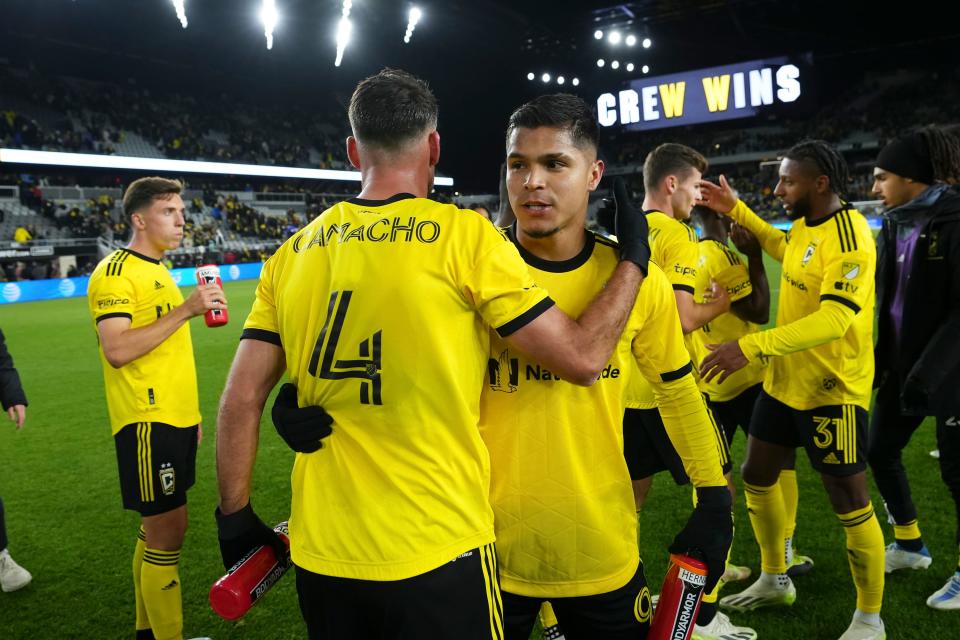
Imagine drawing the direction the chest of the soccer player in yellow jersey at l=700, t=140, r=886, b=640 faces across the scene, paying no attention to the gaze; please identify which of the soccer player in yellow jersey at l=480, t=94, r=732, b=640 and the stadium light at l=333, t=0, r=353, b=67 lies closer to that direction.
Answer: the soccer player in yellow jersey

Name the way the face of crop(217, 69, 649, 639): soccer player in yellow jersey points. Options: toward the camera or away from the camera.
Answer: away from the camera

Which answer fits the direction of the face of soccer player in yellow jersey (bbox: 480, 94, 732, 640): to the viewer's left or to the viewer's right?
to the viewer's left

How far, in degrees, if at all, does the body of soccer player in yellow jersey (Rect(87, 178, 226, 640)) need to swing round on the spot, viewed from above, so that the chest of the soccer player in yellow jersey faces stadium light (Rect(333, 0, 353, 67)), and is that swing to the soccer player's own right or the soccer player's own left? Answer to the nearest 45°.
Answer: approximately 135° to the soccer player's own left
